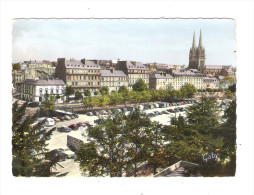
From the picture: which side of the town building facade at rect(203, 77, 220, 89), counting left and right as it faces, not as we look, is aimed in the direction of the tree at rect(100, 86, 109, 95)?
right

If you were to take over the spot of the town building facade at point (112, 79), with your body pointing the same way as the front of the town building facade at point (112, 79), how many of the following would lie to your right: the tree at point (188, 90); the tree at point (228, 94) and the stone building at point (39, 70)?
1

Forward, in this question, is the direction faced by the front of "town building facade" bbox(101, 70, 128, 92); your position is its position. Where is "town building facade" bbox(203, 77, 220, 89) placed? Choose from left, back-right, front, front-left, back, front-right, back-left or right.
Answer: left

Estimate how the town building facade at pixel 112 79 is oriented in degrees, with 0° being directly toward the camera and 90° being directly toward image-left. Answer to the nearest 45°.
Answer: approximately 0°

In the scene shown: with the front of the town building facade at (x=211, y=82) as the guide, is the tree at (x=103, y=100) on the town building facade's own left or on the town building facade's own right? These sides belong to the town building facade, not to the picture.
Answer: on the town building facade's own right

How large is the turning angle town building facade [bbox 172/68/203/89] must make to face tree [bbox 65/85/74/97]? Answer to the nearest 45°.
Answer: approximately 90° to its right

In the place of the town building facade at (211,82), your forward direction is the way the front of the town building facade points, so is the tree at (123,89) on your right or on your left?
on your right

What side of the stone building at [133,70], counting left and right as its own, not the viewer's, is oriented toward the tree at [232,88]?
left

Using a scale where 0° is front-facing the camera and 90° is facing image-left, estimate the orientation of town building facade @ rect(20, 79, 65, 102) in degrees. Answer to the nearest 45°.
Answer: approximately 315°

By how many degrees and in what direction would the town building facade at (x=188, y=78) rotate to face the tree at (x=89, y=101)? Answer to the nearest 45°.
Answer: approximately 90° to its right

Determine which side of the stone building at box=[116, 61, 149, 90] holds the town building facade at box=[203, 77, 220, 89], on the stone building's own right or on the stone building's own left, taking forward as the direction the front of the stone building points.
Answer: on the stone building's own left
